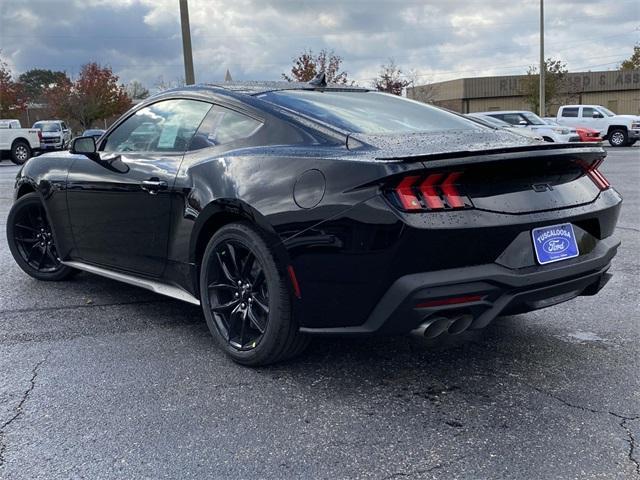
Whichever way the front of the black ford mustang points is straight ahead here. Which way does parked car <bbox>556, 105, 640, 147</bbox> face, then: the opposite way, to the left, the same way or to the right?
the opposite way

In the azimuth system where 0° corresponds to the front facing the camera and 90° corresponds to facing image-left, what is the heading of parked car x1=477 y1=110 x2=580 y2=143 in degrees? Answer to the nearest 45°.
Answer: approximately 315°

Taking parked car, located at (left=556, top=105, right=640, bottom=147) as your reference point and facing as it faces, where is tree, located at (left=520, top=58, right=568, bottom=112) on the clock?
The tree is roughly at 7 o'clock from the parked car.

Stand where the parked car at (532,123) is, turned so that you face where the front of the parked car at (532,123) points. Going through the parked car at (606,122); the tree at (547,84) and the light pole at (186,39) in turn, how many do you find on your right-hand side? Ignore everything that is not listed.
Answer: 1

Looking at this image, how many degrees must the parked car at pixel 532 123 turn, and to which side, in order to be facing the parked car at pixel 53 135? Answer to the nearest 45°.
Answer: approximately 135° to its right

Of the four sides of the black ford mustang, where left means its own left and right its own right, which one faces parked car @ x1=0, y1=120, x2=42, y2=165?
front

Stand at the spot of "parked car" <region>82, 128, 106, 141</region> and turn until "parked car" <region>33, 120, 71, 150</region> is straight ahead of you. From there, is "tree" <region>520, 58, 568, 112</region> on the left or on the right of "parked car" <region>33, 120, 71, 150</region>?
right

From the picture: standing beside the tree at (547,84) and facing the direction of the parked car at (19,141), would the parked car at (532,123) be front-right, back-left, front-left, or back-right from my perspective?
front-left

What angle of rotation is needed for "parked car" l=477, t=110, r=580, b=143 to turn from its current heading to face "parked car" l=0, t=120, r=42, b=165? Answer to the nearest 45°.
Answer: approximately 135° to its right

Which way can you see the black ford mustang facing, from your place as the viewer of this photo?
facing away from the viewer and to the left of the viewer

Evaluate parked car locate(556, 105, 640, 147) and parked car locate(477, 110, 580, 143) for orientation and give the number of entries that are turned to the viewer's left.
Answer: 0

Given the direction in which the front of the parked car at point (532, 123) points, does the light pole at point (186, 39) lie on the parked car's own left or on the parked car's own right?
on the parked car's own right

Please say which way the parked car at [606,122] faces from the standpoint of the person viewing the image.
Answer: facing the viewer and to the right of the viewer

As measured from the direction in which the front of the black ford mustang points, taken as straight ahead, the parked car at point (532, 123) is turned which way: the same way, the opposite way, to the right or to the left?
the opposite way

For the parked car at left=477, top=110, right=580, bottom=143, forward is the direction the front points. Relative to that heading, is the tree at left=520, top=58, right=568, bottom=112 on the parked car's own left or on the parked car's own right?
on the parked car's own left

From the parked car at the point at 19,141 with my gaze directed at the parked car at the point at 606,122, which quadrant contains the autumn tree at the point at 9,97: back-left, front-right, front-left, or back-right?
back-left
